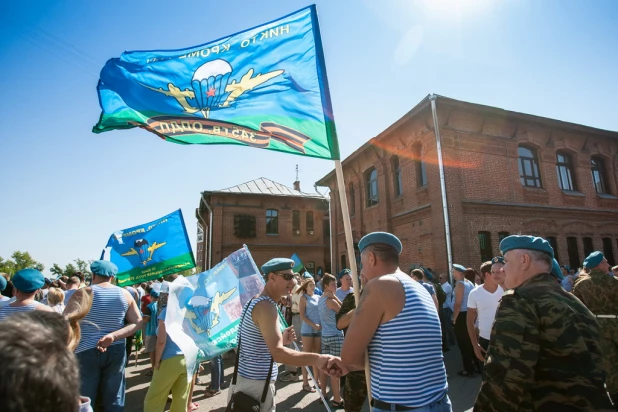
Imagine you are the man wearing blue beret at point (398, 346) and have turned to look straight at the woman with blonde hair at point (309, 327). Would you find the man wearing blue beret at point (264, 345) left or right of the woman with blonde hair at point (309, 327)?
left

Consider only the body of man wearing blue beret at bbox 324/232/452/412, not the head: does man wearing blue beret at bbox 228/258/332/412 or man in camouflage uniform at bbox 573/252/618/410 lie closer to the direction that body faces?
the man wearing blue beret

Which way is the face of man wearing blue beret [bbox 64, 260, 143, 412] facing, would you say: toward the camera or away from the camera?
away from the camera

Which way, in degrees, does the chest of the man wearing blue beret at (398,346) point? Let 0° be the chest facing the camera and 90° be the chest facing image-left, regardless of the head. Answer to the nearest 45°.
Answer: approximately 135°

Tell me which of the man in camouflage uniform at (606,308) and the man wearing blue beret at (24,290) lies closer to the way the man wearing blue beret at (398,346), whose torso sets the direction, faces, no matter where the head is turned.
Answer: the man wearing blue beret

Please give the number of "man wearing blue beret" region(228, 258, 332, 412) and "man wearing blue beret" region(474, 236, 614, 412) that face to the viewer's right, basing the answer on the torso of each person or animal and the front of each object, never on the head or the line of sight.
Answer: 1

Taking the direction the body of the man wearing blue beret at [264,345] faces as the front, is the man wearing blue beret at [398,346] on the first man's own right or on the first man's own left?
on the first man's own right

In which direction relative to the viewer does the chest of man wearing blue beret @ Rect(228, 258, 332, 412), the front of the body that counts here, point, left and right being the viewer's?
facing to the right of the viewer

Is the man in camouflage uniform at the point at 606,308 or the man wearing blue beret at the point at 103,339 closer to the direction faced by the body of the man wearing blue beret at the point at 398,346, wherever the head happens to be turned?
the man wearing blue beret

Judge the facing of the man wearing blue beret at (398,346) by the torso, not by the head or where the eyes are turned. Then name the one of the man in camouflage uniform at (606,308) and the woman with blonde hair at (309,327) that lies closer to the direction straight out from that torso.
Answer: the woman with blonde hair

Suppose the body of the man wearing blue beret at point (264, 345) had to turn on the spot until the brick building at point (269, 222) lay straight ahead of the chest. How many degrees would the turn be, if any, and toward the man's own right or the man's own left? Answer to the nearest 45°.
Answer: approximately 90° to the man's own left
